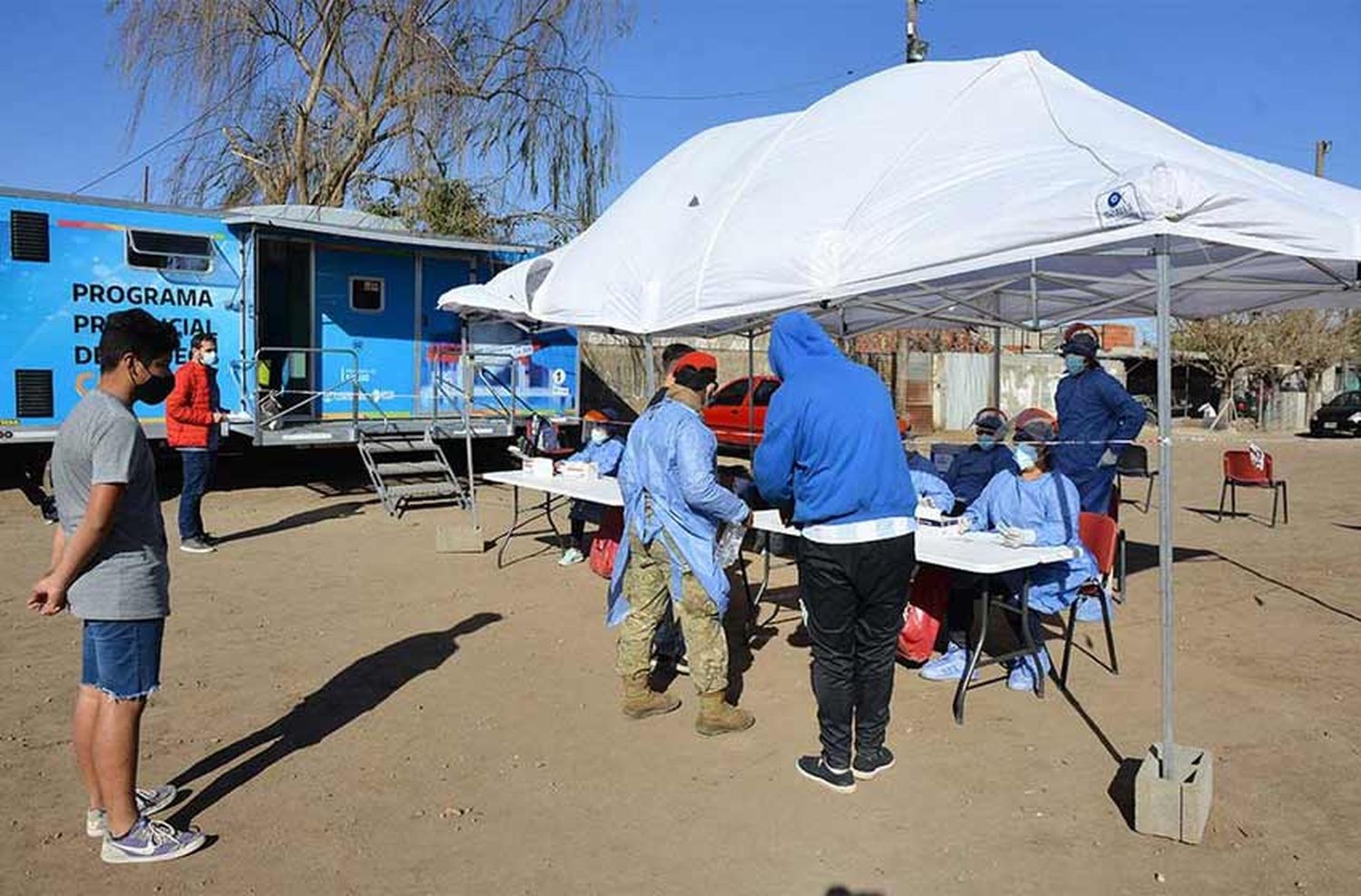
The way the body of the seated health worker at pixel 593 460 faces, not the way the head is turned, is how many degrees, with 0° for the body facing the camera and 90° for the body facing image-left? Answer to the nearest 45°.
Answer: approximately 45°

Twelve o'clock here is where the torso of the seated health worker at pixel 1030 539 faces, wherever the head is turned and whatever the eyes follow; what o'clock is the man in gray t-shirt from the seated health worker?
The man in gray t-shirt is roughly at 12 o'clock from the seated health worker.

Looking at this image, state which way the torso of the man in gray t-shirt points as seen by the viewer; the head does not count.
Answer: to the viewer's right

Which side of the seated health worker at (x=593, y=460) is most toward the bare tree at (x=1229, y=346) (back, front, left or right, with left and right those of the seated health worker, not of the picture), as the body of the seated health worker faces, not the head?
back

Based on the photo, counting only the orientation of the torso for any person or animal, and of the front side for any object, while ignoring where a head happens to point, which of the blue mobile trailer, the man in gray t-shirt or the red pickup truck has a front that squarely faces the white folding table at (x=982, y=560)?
the man in gray t-shirt

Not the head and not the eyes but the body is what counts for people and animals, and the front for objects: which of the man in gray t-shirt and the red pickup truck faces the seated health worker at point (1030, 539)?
the man in gray t-shirt

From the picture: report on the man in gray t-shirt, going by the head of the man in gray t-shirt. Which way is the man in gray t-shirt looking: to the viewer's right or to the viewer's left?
to the viewer's right

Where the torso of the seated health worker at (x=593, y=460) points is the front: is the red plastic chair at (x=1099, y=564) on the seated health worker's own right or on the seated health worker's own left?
on the seated health worker's own left

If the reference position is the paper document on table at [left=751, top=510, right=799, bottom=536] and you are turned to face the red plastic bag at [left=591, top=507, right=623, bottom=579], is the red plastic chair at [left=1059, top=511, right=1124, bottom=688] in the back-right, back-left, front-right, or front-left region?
back-right
